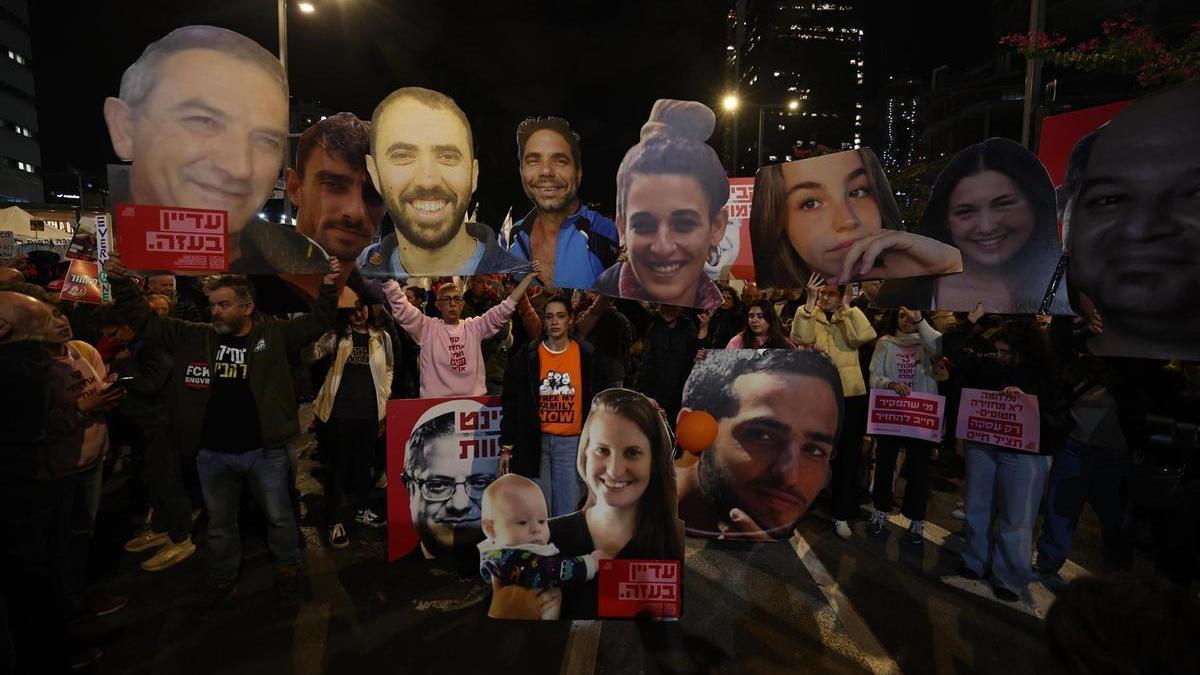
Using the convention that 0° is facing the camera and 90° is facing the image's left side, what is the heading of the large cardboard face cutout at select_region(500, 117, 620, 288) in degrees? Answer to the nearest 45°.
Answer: approximately 0°

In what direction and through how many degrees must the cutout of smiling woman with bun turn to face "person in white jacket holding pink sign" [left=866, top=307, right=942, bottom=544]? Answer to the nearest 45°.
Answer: approximately 135° to its left

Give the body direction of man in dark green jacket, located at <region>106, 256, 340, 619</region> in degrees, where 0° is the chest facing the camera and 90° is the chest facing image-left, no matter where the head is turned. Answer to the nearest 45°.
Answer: approximately 0°

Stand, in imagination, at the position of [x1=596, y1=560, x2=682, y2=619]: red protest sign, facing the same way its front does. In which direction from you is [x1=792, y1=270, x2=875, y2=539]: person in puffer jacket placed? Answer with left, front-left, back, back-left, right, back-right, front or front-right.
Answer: back-left

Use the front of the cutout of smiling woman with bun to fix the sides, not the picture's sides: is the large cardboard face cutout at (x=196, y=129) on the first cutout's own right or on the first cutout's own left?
on the first cutout's own right

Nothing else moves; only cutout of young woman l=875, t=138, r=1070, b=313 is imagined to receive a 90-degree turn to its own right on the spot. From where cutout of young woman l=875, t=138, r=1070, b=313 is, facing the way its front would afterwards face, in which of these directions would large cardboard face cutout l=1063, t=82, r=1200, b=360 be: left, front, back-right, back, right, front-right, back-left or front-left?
back
